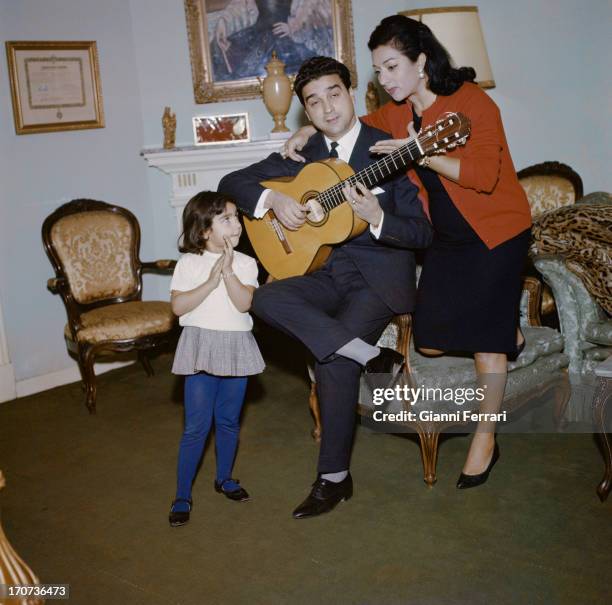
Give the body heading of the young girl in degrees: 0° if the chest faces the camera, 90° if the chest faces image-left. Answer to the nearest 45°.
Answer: approximately 315°

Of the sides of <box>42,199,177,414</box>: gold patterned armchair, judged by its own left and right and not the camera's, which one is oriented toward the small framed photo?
left

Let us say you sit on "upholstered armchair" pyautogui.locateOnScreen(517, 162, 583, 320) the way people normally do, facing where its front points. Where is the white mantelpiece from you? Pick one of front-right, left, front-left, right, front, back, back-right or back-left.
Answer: front-right

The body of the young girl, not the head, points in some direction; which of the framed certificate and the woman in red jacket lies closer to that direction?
the woman in red jacket

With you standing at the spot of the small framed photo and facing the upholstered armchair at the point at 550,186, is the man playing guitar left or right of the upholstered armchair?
right

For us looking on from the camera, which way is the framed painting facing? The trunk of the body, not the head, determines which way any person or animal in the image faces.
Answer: facing the viewer

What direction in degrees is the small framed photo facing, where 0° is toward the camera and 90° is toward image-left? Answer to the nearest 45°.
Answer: approximately 0°

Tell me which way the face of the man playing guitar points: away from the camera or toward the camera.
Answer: toward the camera

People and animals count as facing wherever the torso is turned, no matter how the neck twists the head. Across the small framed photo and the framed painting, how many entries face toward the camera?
2

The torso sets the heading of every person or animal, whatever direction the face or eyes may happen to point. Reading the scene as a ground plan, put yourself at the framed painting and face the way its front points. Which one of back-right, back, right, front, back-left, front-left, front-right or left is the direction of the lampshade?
front-left

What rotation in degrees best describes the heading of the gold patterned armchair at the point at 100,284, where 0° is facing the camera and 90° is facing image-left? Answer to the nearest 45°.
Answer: approximately 315°

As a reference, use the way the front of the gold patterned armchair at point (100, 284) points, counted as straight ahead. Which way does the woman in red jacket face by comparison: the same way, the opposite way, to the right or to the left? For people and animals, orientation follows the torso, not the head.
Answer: to the right

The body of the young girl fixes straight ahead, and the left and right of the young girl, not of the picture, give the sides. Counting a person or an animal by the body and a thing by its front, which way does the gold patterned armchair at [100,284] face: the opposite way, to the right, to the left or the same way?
the same way

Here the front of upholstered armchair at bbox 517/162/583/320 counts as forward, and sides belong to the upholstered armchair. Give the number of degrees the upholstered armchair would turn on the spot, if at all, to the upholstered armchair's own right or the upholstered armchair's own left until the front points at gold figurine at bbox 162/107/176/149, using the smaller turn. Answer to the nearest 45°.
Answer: approximately 45° to the upholstered armchair's own right

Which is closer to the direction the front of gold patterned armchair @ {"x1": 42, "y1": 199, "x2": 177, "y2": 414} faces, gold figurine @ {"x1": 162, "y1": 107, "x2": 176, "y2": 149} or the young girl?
the young girl
